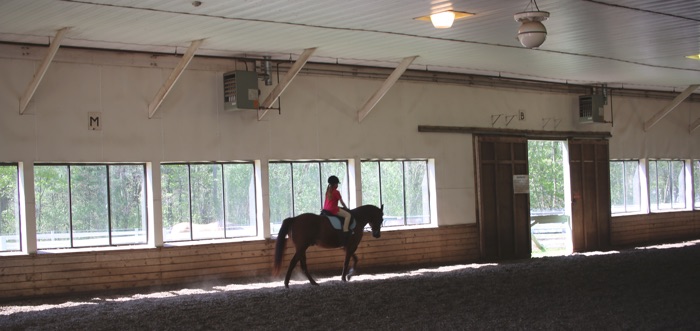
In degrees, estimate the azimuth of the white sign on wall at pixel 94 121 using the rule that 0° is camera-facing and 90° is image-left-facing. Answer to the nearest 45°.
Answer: approximately 0°

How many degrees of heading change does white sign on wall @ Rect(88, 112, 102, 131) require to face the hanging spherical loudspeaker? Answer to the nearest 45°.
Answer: approximately 45° to its left

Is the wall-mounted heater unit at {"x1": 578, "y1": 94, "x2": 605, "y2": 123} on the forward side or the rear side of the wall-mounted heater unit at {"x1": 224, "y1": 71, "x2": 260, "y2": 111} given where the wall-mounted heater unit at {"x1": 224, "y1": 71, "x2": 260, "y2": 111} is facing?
on the rear side

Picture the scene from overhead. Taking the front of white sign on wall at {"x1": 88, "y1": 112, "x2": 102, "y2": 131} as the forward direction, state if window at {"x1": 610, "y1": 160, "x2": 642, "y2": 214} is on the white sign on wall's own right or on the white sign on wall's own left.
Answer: on the white sign on wall's own left

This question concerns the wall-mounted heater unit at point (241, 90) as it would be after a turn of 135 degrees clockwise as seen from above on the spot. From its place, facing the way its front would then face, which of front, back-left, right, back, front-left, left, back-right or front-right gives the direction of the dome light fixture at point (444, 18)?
back-right

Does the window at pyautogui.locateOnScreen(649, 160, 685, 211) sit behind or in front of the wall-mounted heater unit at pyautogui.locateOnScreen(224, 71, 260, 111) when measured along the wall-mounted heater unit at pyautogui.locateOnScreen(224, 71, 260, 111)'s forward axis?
behind

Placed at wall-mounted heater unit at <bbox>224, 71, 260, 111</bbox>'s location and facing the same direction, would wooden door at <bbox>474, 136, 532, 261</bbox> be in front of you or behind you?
behind

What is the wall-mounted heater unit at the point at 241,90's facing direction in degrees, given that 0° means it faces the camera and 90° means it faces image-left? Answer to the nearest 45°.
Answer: approximately 45°

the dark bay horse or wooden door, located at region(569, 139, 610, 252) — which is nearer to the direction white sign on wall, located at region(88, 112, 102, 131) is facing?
the dark bay horse
